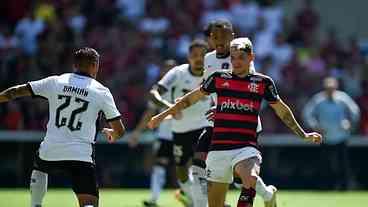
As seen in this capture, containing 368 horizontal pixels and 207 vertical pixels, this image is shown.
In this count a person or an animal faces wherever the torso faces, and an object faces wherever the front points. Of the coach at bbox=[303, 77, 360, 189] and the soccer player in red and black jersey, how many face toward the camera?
2

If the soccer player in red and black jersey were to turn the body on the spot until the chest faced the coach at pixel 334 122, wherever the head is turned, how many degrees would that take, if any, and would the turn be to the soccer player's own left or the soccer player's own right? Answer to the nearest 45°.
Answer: approximately 180°

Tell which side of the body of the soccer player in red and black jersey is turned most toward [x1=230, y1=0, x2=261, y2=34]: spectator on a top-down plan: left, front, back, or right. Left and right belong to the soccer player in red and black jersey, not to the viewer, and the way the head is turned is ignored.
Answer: back

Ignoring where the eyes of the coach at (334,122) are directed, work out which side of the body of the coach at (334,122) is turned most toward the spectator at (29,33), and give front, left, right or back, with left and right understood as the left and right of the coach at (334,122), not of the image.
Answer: right

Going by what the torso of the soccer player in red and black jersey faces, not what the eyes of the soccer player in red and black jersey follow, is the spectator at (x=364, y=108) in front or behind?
behind

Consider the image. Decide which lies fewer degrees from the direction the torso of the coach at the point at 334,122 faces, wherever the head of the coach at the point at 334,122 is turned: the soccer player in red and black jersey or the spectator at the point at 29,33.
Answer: the soccer player in red and black jersey

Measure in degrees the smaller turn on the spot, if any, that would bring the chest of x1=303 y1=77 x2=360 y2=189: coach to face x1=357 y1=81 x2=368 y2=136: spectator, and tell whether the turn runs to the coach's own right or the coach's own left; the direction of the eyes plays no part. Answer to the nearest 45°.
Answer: approximately 135° to the coach's own left

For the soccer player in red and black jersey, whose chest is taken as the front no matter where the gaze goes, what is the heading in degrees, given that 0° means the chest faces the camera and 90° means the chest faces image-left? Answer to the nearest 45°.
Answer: approximately 0°
